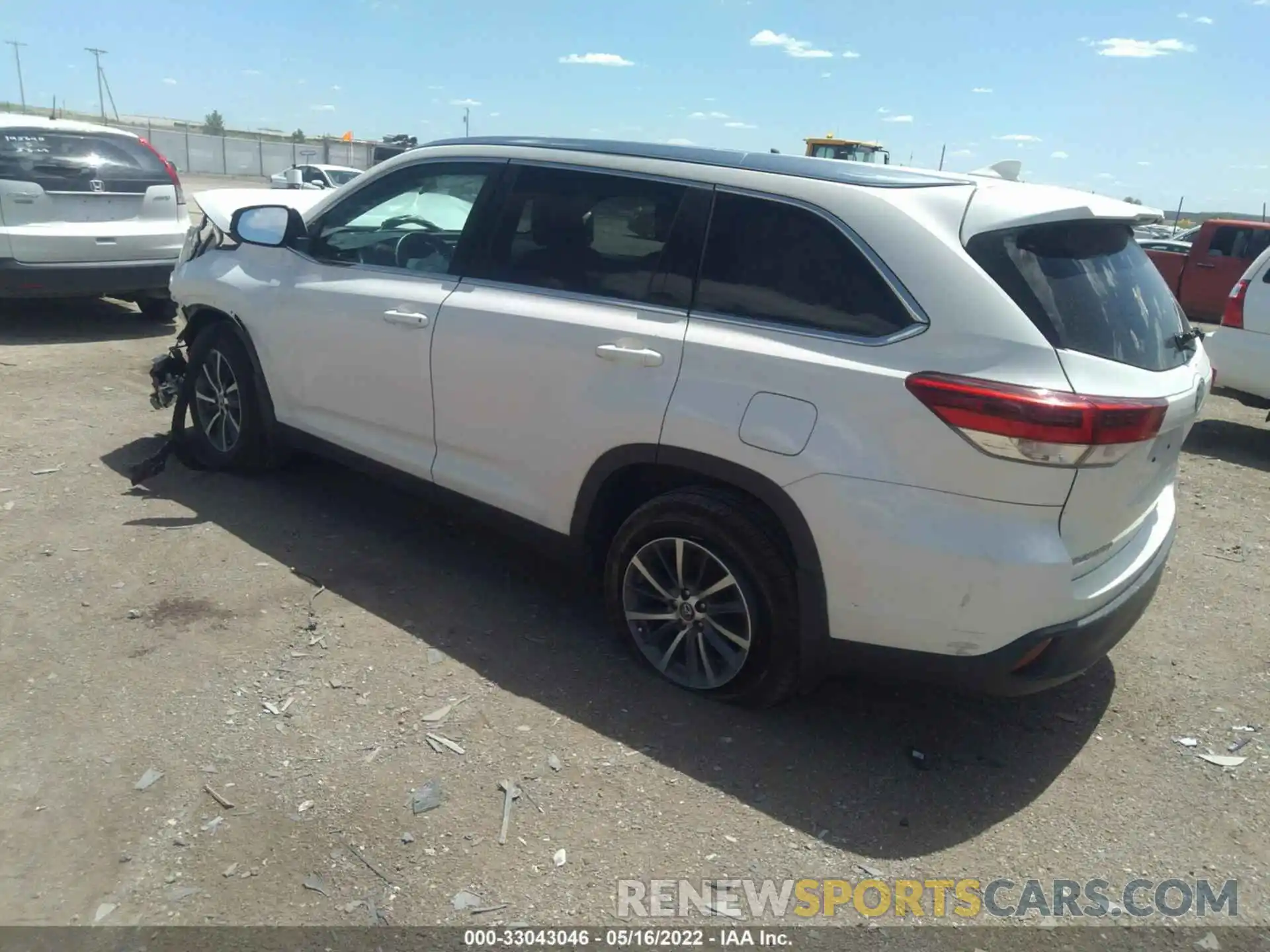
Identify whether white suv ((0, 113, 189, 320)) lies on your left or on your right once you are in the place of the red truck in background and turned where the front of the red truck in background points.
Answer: on your right

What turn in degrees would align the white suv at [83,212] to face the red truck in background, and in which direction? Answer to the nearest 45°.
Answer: approximately 90° to its right

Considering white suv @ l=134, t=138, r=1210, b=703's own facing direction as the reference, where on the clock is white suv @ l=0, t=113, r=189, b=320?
white suv @ l=0, t=113, r=189, b=320 is roughly at 12 o'clock from white suv @ l=134, t=138, r=1210, b=703.

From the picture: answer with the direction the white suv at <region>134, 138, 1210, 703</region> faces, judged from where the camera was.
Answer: facing away from the viewer and to the left of the viewer

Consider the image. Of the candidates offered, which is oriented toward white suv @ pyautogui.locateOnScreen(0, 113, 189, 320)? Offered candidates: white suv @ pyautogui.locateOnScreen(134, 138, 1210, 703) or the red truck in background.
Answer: white suv @ pyautogui.locateOnScreen(134, 138, 1210, 703)

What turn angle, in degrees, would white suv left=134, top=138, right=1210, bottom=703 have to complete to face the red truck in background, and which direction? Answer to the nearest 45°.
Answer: approximately 90° to its right

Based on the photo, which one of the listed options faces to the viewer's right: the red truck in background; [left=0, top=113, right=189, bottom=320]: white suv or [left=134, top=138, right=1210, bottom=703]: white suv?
the red truck in background

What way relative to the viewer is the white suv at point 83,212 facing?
away from the camera

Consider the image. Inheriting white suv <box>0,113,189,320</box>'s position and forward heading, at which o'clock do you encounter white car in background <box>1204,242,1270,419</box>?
The white car in background is roughly at 4 o'clock from the white suv.

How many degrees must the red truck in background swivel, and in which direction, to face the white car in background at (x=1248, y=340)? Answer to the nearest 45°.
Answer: approximately 90° to its right

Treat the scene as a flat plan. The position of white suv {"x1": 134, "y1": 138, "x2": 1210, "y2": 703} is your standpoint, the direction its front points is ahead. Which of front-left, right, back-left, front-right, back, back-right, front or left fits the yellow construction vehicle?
front-right

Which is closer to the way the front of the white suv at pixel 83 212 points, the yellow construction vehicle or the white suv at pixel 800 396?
the yellow construction vehicle

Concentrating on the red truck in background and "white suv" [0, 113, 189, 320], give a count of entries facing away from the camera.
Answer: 1

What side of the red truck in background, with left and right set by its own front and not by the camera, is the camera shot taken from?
right
